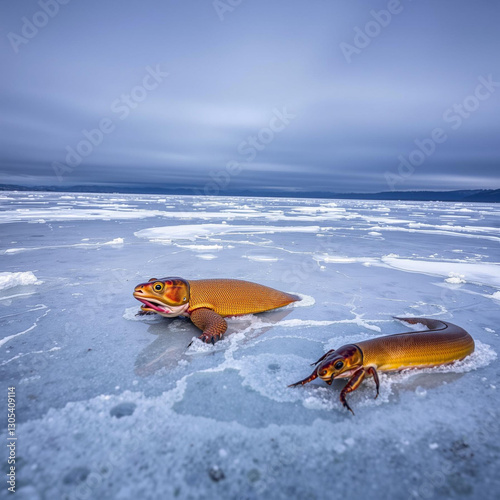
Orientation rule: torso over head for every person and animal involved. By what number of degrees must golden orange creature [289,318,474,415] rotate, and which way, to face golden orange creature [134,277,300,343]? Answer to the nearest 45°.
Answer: approximately 45° to its right

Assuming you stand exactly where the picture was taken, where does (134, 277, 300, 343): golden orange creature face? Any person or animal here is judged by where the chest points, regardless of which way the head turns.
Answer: facing to the left of the viewer

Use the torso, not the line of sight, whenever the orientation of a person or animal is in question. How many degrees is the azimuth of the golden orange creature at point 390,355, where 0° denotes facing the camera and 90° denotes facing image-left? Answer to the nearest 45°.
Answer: approximately 45°

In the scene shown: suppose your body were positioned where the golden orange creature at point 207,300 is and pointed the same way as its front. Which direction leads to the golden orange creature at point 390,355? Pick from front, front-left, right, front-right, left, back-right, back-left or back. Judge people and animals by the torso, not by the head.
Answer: back-left
